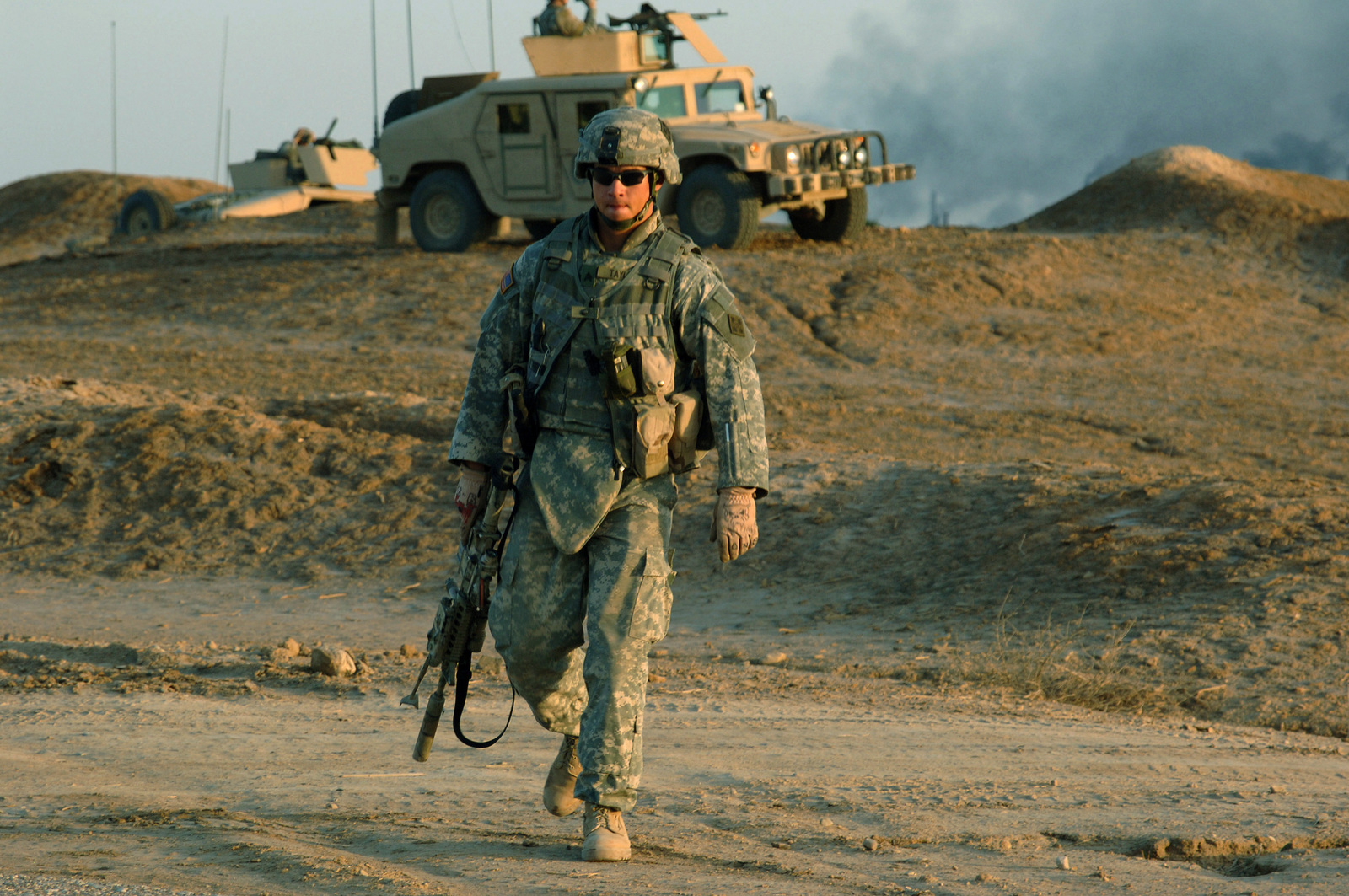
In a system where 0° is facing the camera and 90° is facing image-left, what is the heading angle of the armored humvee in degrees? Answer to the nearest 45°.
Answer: approximately 315°
